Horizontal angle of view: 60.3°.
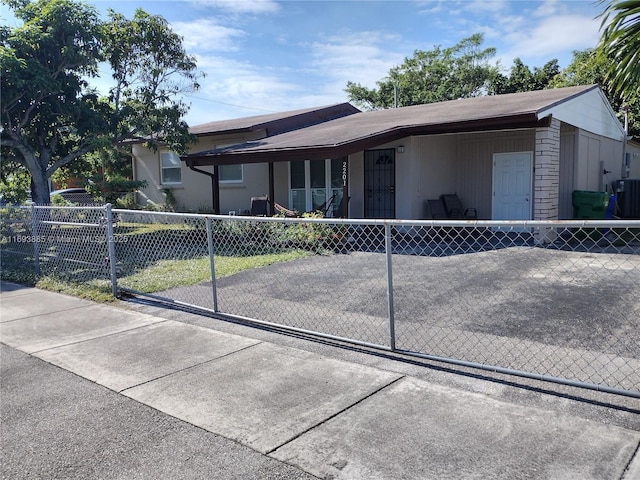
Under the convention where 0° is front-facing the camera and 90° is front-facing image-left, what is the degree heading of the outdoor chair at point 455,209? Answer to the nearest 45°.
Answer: approximately 315°

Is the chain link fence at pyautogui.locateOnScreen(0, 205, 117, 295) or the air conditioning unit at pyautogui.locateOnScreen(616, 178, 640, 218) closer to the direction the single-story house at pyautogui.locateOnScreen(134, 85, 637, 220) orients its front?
the chain link fence

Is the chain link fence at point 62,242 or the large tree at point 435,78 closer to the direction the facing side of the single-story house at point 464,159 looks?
the chain link fence

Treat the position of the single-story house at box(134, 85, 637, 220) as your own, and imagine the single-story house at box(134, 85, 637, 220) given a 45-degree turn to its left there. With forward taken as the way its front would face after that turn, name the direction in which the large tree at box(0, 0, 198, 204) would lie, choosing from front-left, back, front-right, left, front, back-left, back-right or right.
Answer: right

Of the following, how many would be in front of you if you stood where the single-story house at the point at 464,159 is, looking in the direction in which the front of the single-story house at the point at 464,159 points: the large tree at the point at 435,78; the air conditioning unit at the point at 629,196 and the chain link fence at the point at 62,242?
1

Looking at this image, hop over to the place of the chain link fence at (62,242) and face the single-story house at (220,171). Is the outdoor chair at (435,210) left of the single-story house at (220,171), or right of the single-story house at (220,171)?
right

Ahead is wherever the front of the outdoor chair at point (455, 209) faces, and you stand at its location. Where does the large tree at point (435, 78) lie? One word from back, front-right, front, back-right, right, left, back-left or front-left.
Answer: back-left

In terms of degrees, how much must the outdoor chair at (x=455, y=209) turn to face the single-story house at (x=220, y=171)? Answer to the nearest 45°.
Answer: approximately 135° to its right

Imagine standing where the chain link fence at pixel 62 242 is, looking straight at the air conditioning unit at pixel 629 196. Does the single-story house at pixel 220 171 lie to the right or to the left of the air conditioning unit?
left

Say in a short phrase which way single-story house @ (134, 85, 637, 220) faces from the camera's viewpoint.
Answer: facing the viewer and to the left of the viewer

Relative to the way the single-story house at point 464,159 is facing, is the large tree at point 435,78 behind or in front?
behind

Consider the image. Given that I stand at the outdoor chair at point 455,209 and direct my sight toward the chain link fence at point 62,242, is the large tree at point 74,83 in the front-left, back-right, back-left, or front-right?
front-right

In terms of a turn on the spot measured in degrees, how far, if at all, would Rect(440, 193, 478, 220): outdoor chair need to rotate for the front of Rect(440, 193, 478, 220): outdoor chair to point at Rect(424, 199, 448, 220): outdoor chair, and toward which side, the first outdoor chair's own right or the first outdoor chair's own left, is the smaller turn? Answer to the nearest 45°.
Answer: approximately 90° to the first outdoor chair's own right

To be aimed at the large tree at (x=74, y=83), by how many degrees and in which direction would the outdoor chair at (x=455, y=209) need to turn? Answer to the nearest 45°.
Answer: approximately 135° to its right

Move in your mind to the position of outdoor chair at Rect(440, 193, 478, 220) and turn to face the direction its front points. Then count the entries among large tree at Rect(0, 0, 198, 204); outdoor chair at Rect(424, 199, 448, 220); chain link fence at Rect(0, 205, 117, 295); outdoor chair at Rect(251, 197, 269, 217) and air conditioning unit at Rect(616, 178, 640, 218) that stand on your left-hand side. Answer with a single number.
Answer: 1

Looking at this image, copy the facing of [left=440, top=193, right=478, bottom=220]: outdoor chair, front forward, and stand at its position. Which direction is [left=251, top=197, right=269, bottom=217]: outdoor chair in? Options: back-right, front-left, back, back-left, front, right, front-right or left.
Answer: back-right
